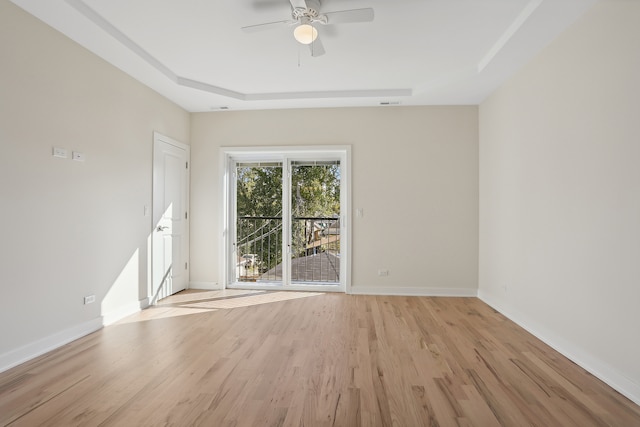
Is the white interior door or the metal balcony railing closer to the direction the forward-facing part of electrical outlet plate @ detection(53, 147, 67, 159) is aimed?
the metal balcony railing

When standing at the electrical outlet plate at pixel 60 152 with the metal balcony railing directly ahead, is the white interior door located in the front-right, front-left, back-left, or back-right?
front-left

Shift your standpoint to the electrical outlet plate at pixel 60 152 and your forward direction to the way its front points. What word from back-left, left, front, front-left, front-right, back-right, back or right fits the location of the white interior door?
left

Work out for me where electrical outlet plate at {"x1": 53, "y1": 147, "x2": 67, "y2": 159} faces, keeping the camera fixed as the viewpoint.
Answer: facing the viewer and to the right of the viewer

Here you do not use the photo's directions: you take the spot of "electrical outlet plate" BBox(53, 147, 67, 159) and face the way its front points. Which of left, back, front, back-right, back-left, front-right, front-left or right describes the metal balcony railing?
front-left

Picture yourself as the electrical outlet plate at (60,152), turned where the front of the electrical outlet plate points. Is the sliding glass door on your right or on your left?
on your left

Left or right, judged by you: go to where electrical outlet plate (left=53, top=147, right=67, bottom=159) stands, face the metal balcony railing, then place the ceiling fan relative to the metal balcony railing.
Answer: right

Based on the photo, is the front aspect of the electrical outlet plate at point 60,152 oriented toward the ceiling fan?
yes
